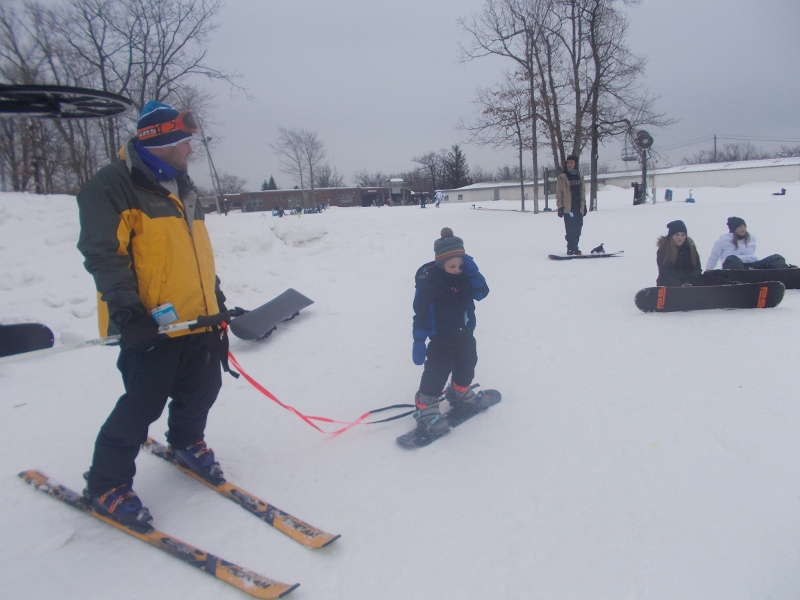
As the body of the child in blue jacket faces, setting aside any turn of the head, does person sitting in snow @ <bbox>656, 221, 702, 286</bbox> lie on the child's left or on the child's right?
on the child's left

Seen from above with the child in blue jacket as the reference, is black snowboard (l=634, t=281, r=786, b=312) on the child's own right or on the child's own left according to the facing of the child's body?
on the child's own left

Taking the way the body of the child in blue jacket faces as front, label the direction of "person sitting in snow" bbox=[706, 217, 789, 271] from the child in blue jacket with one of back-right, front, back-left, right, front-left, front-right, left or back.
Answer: left

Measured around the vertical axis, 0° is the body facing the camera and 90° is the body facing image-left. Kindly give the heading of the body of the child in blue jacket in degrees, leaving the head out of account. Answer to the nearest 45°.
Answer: approximately 315°

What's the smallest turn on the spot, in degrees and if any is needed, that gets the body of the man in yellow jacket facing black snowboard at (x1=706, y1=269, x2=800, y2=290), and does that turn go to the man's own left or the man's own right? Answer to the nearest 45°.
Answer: approximately 45° to the man's own left

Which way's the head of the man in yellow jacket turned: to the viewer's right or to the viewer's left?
to the viewer's right

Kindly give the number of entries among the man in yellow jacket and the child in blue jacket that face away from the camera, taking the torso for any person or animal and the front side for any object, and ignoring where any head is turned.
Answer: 0

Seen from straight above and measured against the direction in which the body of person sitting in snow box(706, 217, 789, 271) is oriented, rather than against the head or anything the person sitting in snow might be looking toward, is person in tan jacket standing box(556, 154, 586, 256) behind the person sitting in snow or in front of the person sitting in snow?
behind

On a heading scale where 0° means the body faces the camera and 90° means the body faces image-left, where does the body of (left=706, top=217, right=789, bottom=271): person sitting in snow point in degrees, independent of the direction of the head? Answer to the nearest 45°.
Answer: approximately 315°

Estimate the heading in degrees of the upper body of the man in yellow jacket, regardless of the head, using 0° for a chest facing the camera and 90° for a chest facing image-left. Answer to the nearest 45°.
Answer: approximately 315°
